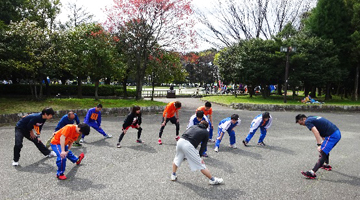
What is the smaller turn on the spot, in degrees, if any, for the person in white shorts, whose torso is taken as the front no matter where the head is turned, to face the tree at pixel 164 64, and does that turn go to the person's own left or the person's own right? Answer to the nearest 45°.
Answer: approximately 45° to the person's own left

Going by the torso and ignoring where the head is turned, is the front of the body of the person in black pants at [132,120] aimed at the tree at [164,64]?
no

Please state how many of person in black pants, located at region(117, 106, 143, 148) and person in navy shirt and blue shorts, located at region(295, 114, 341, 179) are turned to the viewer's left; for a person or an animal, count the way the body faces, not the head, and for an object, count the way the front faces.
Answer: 1

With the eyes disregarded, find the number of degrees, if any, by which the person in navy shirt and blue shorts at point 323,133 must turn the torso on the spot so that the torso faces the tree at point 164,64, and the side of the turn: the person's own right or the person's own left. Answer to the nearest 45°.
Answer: approximately 45° to the person's own right

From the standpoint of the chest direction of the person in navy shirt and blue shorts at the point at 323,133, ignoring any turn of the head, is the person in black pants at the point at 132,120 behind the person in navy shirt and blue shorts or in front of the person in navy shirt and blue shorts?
in front

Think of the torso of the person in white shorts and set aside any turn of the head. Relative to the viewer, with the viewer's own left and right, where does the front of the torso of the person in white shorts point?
facing away from the viewer and to the right of the viewer

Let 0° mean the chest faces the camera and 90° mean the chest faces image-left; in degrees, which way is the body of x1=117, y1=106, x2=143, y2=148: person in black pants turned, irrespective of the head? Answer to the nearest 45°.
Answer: approximately 315°

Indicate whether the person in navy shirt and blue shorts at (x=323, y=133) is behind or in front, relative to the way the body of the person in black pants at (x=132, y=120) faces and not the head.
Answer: in front

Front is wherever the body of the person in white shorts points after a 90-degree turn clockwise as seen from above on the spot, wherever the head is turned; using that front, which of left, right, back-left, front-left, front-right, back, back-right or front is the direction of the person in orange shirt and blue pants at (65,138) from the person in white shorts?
back-right

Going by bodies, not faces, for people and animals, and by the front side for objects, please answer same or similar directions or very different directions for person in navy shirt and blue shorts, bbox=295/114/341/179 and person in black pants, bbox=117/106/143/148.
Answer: very different directions

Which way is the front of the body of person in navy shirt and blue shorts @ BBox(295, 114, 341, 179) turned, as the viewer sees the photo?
to the viewer's left

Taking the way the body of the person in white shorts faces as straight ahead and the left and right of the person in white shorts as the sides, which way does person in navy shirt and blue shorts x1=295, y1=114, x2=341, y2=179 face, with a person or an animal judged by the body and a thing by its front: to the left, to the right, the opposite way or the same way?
to the left

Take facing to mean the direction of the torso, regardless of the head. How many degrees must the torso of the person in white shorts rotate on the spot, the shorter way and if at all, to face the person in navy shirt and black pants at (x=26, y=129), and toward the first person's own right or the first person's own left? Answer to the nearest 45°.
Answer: approximately 135° to the first person's own left

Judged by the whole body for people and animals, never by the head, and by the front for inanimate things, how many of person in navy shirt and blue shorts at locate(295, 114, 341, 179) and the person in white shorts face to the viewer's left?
1
